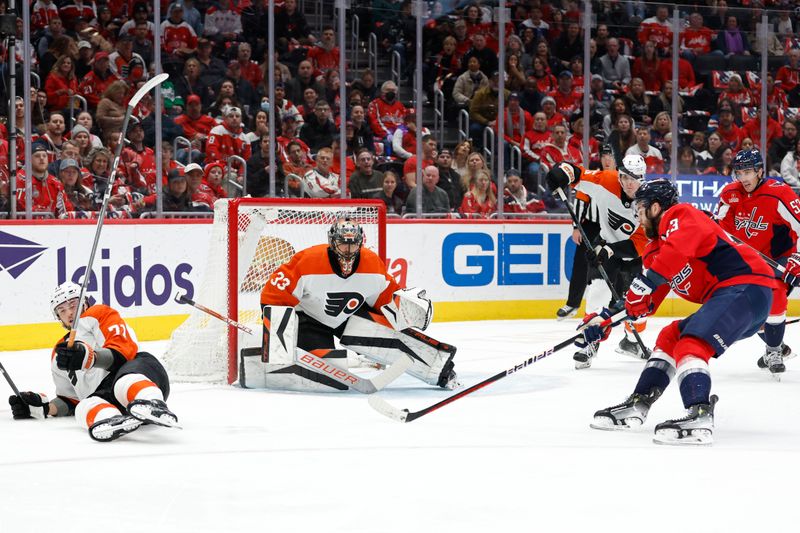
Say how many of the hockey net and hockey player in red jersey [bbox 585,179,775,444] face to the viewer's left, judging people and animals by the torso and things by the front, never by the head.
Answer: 1

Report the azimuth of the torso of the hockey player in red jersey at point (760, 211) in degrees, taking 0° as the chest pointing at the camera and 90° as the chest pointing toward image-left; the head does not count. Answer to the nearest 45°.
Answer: approximately 45°

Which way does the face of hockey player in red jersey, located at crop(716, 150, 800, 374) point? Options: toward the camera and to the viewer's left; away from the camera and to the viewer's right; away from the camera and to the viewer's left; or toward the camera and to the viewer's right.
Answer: toward the camera and to the viewer's left

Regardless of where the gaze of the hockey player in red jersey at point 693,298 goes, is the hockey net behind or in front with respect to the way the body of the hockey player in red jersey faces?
in front

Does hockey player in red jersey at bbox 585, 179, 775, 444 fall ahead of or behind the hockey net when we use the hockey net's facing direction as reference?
ahead

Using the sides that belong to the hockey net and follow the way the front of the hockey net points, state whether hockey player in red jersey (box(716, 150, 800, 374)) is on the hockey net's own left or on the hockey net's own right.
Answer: on the hockey net's own left

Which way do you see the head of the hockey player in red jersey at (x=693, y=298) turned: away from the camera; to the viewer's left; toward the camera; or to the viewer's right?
to the viewer's left

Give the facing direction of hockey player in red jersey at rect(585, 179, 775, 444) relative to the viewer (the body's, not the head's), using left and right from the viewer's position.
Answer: facing to the left of the viewer

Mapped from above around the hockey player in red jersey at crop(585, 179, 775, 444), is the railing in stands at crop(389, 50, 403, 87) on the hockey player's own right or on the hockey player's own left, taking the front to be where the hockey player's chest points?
on the hockey player's own right
